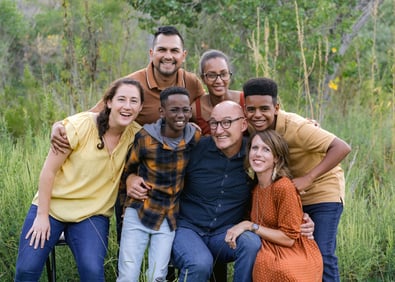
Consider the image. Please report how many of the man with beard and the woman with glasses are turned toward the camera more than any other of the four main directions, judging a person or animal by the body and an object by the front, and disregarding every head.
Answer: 2

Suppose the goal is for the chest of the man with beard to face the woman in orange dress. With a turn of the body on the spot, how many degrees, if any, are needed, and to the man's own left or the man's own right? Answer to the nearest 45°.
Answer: approximately 45° to the man's own left

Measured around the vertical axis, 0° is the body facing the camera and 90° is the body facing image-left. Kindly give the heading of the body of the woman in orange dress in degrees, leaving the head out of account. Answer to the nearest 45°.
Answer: approximately 45°

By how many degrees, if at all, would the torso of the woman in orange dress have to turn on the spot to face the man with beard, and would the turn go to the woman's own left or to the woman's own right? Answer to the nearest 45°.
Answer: approximately 90° to the woman's own right

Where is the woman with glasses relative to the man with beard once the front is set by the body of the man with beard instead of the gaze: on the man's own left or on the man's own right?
on the man's own left

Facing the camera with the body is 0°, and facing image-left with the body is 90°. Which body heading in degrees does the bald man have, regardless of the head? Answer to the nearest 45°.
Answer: approximately 0°
